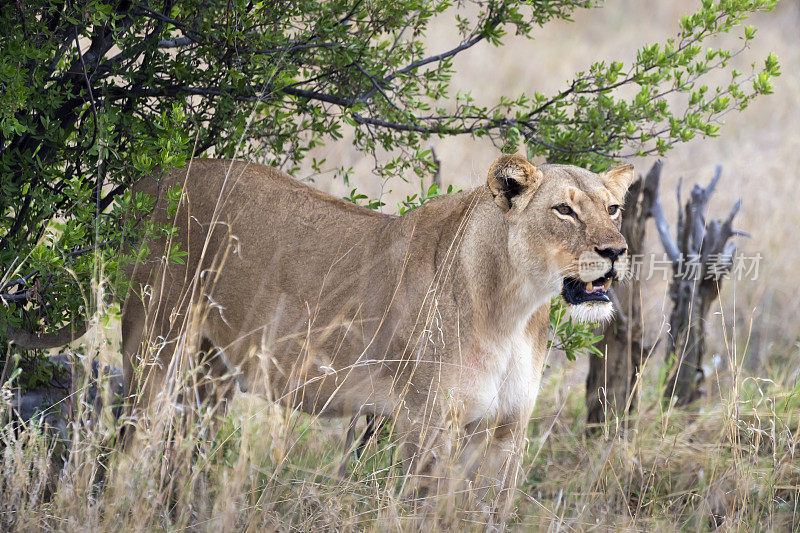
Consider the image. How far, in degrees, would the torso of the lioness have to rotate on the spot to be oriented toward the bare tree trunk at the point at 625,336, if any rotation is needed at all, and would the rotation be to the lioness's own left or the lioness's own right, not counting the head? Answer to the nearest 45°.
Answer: approximately 90° to the lioness's own left

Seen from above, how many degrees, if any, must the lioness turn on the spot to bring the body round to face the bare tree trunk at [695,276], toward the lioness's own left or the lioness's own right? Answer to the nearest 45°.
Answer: approximately 90° to the lioness's own left

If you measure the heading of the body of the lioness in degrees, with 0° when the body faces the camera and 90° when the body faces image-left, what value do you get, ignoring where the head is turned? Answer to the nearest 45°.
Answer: approximately 315°
